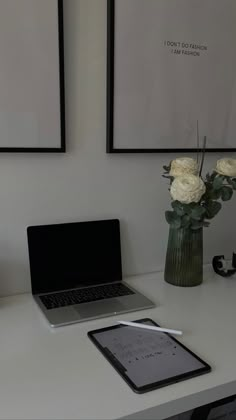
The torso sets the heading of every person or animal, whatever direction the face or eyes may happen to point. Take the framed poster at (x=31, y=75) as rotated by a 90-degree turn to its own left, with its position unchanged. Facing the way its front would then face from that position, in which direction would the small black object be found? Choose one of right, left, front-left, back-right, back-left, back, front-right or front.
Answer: front

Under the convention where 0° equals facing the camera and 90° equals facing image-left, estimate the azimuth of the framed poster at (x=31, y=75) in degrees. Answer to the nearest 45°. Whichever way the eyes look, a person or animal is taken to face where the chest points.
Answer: approximately 0°

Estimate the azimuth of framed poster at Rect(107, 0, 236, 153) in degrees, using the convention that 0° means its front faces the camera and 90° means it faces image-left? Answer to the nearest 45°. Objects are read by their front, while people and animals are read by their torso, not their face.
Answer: approximately 315°

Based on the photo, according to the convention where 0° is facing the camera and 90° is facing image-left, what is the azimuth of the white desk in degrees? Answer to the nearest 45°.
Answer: approximately 315°
